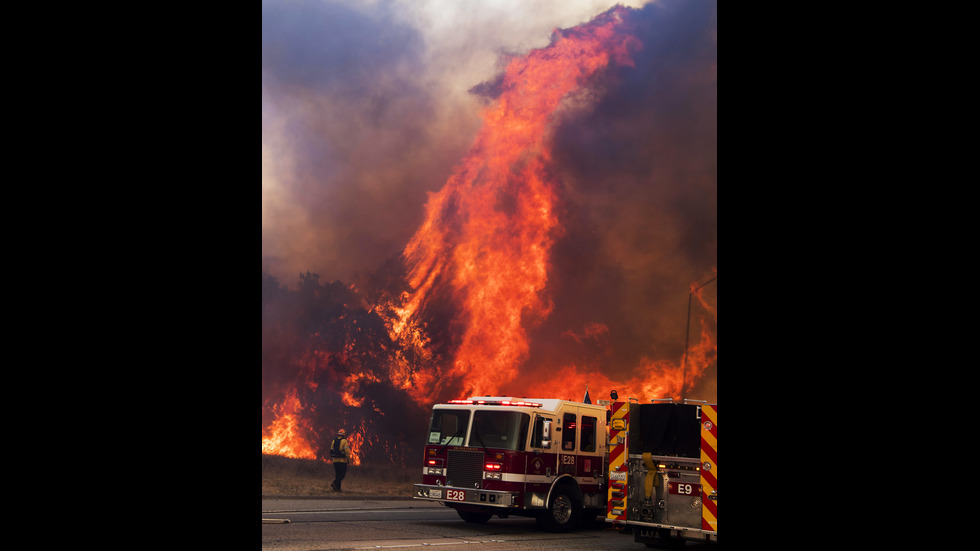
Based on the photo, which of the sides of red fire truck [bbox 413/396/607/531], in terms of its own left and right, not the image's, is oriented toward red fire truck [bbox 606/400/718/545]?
left

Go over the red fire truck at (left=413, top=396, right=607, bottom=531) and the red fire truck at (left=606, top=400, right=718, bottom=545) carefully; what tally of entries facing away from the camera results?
1

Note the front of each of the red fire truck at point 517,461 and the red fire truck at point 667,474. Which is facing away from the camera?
the red fire truck at point 667,474

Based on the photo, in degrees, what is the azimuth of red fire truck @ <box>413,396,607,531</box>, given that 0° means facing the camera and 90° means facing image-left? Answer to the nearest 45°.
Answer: approximately 45°

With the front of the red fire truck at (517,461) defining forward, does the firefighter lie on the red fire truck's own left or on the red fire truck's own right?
on the red fire truck's own right

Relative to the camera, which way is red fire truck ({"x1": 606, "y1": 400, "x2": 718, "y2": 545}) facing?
away from the camera
